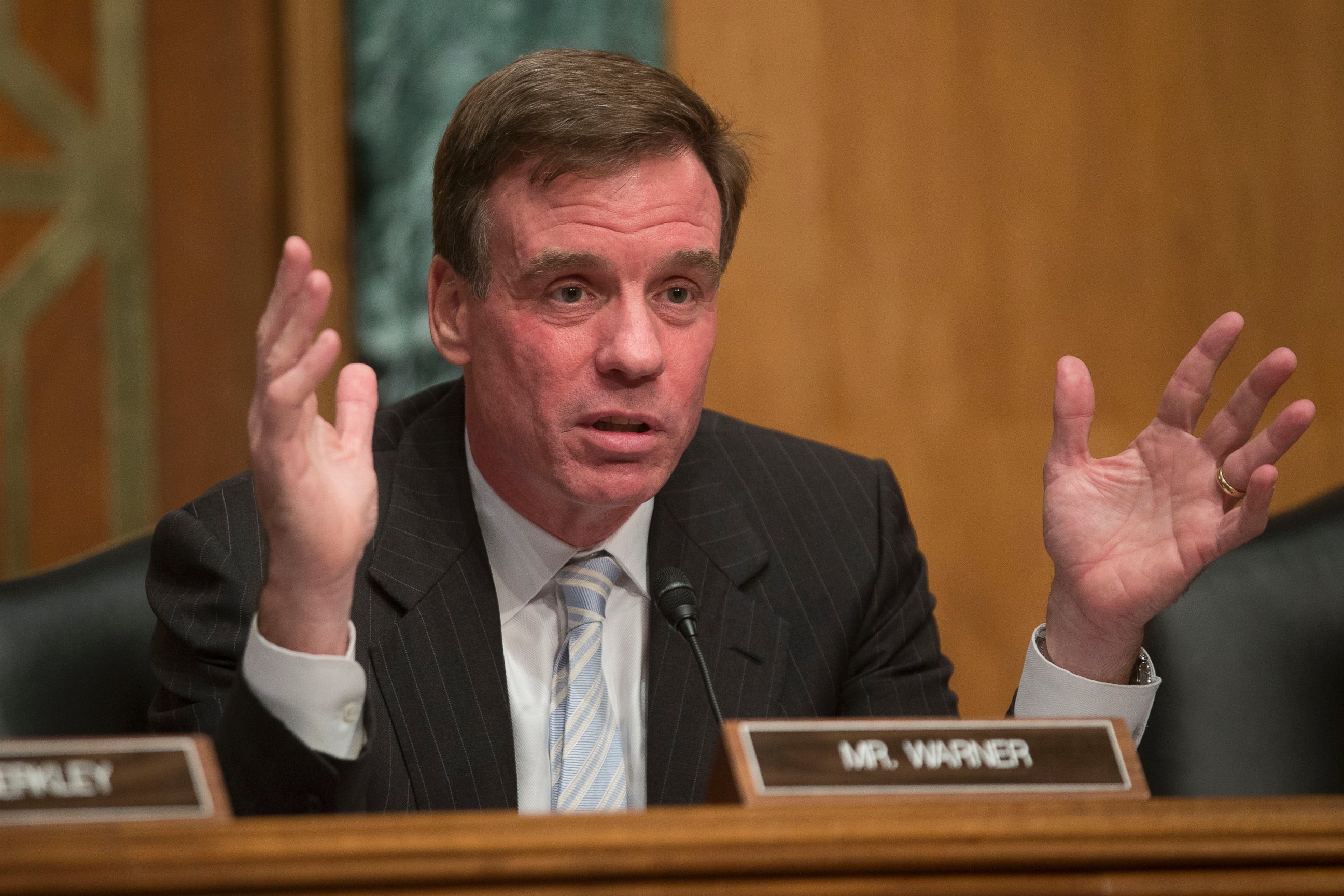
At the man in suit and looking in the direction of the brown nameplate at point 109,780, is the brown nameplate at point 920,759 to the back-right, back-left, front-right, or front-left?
front-left

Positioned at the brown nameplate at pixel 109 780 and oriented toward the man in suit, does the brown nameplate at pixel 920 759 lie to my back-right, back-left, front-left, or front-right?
front-right

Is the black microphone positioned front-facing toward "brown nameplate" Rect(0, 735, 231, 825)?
no

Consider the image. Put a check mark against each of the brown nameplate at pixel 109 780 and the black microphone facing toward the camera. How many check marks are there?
1

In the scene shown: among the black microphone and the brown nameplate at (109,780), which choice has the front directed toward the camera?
the brown nameplate

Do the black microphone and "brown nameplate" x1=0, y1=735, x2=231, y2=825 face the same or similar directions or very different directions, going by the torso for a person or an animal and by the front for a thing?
very different directions

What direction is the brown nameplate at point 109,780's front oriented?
toward the camera

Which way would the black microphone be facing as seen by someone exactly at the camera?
facing away from the viewer and to the left of the viewer
